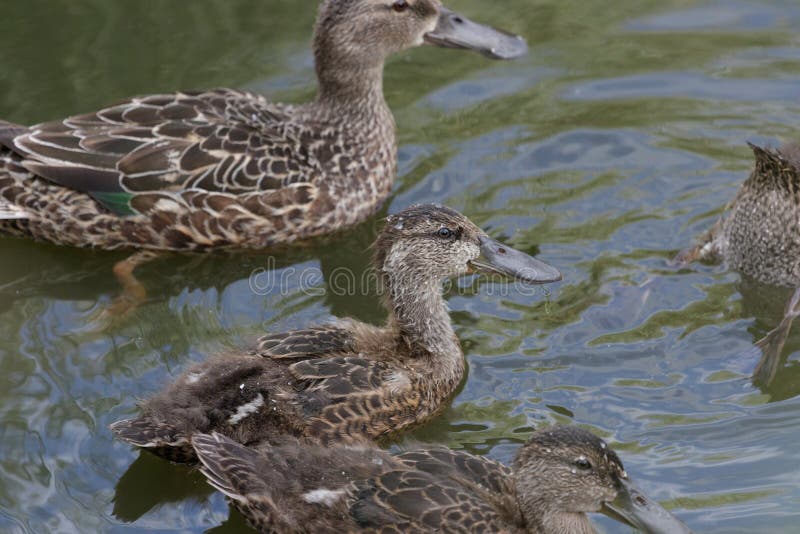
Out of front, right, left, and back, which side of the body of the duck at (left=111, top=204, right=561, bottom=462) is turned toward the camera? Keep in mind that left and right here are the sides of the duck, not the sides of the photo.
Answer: right

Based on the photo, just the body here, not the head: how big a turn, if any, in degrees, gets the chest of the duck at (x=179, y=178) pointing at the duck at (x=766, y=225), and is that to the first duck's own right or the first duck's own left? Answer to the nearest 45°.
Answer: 0° — it already faces it

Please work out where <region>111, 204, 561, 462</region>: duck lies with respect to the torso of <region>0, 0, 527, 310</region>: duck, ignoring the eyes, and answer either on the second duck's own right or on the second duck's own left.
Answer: on the second duck's own right

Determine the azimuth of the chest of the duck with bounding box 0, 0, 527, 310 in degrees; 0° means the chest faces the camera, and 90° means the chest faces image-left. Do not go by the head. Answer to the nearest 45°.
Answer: approximately 270°

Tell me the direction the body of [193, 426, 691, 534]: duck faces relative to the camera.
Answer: to the viewer's right

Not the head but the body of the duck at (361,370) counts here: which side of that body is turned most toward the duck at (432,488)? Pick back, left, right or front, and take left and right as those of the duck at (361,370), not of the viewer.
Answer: right

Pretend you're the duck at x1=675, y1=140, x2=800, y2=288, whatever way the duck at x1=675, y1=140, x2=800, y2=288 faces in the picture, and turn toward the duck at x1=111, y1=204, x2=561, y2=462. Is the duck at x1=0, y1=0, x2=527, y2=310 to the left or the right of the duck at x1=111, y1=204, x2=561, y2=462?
right
